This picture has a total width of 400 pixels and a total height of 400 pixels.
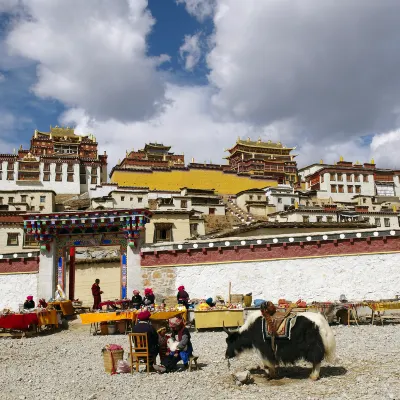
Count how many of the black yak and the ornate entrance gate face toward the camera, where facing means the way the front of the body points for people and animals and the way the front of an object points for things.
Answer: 1

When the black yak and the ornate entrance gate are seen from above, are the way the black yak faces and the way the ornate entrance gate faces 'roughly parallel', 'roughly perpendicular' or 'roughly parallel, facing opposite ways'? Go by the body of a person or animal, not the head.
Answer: roughly perpendicular

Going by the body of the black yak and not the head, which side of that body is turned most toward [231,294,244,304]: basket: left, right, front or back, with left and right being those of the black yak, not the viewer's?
right

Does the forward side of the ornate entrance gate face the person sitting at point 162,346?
yes

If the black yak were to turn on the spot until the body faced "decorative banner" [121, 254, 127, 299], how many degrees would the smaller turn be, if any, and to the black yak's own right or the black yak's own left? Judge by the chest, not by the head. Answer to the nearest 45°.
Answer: approximately 45° to the black yak's own right

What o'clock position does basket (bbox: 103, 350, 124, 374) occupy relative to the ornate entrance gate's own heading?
The basket is roughly at 12 o'clock from the ornate entrance gate.

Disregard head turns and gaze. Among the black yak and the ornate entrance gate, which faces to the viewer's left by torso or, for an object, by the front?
the black yak

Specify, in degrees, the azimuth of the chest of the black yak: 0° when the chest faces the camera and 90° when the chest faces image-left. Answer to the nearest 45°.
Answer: approximately 90°
